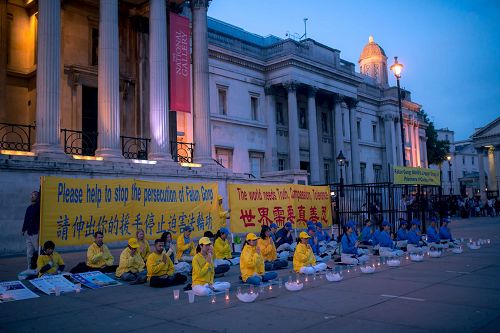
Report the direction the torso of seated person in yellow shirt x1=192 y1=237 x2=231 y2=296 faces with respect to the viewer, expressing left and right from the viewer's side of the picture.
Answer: facing the viewer and to the right of the viewer

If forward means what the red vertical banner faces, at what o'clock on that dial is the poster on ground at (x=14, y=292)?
The poster on ground is roughly at 2 o'clock from the red vertical banner.

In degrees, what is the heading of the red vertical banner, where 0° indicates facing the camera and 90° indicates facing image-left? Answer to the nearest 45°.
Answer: approximately 315°

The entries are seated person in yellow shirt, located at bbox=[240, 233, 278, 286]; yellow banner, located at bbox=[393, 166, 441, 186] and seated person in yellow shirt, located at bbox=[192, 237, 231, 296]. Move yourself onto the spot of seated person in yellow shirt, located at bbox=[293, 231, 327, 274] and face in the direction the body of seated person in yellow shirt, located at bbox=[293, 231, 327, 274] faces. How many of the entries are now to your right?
2

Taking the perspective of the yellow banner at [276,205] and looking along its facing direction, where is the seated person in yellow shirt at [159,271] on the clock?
The seated person in yellow shirt is roughly at 2 o'clock from the yellow banner.

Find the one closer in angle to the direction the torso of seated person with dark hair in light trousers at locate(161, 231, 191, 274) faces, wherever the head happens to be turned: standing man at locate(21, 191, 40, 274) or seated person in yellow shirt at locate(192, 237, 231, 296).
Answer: the seated person in yellow shirt

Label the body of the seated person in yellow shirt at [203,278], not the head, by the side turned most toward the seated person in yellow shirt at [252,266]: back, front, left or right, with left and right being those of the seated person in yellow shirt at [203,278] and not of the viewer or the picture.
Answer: left

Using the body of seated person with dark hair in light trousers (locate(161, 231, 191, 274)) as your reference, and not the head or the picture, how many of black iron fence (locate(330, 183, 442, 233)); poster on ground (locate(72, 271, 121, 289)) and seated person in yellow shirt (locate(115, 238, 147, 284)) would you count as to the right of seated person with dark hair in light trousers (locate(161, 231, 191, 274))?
2

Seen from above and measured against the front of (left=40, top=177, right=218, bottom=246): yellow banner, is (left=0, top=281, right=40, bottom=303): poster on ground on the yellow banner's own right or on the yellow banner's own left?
on the yellow banner's own right

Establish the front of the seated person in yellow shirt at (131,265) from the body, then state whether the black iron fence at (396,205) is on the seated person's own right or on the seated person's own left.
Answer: on the seated person's own left

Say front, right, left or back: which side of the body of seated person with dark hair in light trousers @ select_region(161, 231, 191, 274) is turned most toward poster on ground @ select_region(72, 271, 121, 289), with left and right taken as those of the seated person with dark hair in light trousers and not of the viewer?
right

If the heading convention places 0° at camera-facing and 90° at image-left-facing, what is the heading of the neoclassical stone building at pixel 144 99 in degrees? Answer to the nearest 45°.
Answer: approximately 315°

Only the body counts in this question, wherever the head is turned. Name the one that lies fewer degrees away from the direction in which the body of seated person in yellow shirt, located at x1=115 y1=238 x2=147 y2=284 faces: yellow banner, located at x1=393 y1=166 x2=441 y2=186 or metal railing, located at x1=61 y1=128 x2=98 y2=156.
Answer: the yellow banner

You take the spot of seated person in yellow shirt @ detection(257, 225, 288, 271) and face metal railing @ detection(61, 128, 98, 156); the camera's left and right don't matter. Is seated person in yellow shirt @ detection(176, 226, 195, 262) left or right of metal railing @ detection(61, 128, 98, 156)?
left

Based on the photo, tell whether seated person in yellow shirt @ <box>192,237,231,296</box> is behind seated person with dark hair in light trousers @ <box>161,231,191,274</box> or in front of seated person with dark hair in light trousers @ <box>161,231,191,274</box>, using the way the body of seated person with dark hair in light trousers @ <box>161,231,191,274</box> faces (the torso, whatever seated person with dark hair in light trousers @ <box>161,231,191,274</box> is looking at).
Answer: in front
